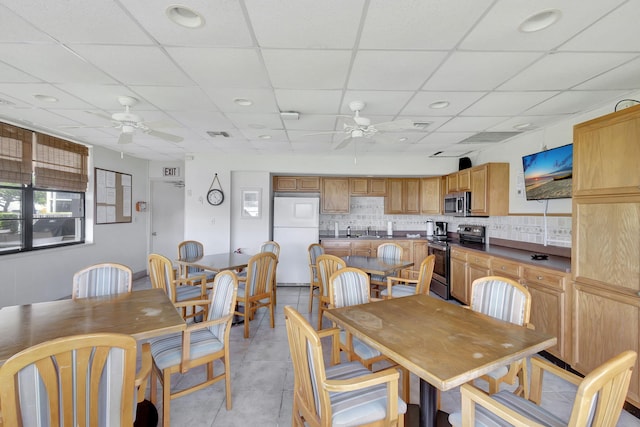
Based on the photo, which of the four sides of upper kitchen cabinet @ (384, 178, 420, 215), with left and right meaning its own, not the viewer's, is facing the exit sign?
right

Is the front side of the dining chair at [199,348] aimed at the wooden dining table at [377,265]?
no

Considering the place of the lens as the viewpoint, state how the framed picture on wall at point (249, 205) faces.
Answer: facing the viewer

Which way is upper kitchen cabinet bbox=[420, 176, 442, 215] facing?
toward the camera

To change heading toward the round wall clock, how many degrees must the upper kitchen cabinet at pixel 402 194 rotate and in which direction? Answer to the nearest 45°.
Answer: approximately 45° to its right

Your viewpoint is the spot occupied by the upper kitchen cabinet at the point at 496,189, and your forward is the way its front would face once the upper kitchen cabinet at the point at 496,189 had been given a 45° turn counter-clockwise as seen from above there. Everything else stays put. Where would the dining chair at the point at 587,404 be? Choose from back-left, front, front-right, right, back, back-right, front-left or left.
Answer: front

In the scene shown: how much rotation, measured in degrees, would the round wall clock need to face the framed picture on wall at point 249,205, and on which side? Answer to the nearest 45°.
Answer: approximately 90° to its left

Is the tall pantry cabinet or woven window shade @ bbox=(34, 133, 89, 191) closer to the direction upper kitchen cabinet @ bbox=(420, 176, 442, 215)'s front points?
the tall pantry cabinet

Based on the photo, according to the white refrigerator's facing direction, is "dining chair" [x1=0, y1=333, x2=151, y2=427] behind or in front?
in front

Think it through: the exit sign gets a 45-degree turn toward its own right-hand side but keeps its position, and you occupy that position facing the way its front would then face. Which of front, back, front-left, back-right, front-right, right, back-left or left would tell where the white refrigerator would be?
left

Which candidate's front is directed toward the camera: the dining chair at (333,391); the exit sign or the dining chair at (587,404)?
the exit sign

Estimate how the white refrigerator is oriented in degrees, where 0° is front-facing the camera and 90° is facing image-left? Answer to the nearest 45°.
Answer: approximately 0°

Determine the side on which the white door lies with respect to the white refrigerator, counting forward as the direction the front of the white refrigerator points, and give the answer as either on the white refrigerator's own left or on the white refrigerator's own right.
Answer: on the white refrigerator's own right

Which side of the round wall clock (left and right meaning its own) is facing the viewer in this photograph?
front

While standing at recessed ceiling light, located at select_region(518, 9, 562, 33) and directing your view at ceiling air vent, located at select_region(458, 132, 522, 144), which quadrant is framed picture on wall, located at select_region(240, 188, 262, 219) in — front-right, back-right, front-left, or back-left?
front-left

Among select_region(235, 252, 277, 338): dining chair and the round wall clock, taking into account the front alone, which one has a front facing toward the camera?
the round wall clock

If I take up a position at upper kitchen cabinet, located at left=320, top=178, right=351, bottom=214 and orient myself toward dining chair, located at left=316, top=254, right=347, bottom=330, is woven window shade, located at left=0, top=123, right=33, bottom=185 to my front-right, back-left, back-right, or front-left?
front-right

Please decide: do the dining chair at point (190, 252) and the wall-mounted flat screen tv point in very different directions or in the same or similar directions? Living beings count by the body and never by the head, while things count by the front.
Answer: very different directions

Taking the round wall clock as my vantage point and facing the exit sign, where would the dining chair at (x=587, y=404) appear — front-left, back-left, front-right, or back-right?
back-left
